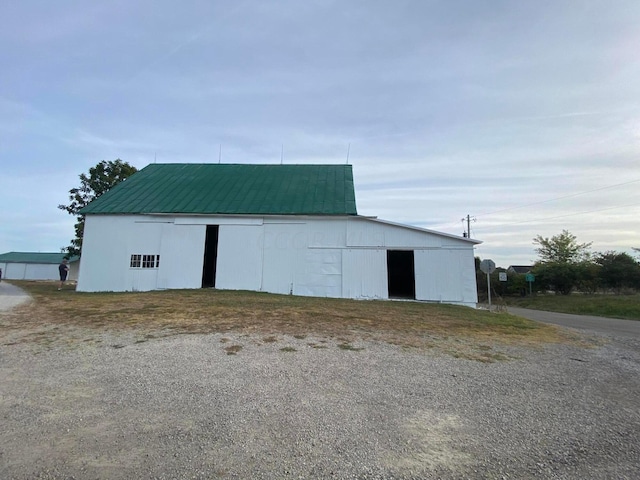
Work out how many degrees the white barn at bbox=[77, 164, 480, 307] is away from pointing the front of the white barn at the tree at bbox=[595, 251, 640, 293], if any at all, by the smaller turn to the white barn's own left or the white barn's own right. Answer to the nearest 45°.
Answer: approximately 90° to the white barn's own left

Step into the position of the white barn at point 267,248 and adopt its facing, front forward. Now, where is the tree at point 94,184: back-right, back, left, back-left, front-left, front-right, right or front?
back-right

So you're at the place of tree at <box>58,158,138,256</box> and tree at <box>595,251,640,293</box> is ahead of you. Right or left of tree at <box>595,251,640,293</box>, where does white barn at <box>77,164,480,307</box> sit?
right

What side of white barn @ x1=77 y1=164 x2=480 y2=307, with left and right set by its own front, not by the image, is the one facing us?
front
